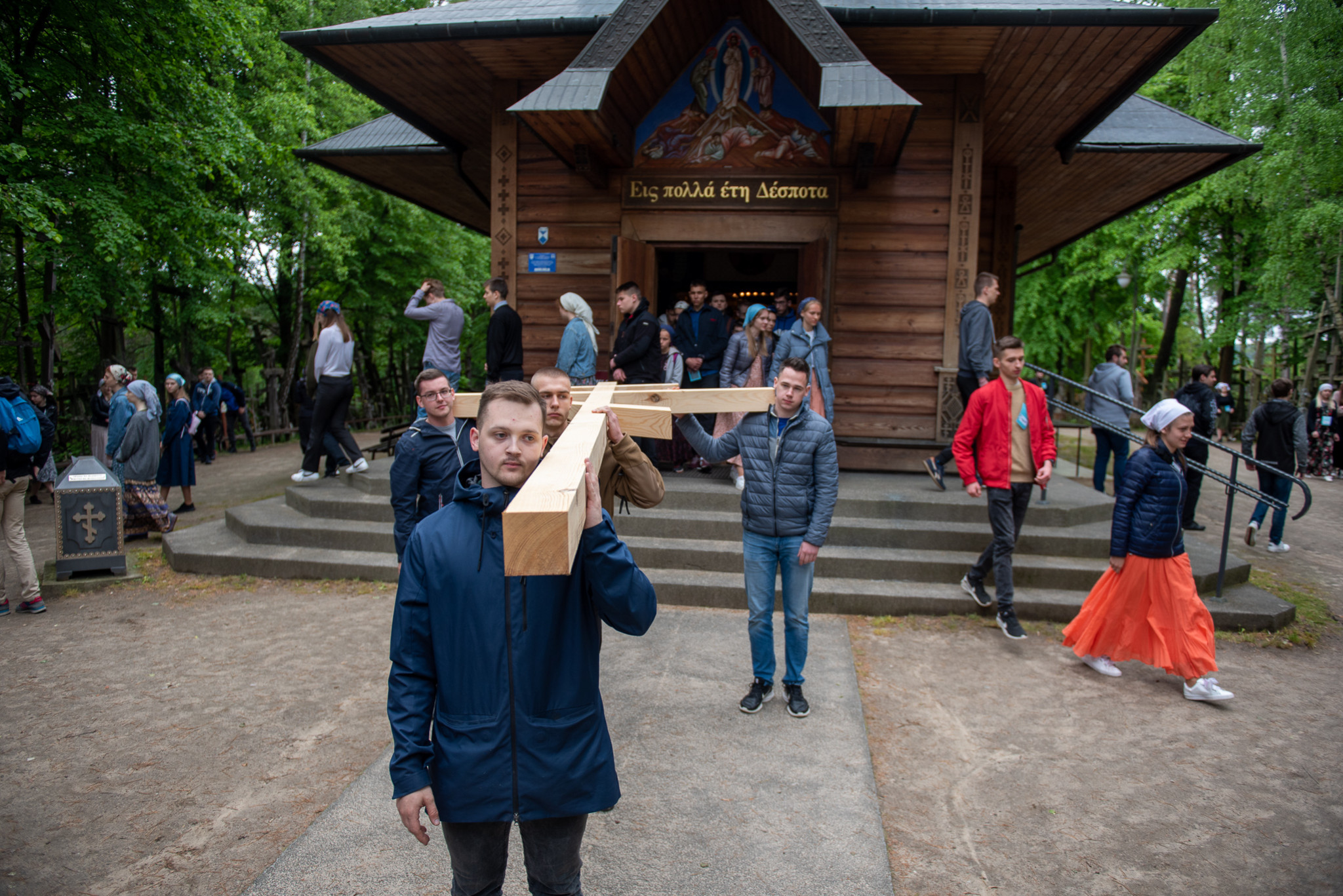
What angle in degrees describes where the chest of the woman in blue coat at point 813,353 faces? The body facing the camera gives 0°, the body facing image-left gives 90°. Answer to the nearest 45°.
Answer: approximately 315°

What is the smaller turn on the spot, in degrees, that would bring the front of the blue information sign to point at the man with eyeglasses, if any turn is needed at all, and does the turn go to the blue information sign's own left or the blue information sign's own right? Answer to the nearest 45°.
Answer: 0° — it already faces them

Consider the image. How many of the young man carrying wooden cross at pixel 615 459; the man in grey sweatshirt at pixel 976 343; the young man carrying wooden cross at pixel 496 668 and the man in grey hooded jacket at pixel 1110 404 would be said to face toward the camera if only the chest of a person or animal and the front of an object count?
2

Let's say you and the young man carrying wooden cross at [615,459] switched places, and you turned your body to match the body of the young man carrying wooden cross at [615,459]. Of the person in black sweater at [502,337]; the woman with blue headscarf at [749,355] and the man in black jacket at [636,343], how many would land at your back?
3

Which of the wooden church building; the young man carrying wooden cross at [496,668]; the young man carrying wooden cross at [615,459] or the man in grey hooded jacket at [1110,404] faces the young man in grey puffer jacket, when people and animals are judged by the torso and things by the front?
the wooden church building

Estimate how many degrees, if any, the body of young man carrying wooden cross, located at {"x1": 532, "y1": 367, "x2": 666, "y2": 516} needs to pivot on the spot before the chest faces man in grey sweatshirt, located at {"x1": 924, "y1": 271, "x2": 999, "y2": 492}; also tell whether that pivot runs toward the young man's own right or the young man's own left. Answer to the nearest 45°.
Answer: approximately 135° to the young man's own left
